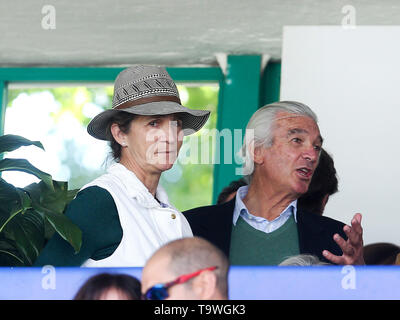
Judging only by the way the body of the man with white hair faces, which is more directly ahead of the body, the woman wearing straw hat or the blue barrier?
the blue barrier

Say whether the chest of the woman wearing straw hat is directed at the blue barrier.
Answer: yes

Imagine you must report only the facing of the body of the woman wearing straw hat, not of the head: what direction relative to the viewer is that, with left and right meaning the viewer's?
facing the viewer and to the right of the viewer

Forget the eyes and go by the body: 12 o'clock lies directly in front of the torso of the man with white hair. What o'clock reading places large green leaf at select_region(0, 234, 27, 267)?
The large green leaf is roughly at 2 o'clock from the man with white hair.

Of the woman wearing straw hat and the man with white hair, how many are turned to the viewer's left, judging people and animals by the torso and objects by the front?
0

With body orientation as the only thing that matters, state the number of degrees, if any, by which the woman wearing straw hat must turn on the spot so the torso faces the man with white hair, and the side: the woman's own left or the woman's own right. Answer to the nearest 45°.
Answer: approximately 90° to the woman's own left

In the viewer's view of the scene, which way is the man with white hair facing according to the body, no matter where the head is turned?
toward the camera

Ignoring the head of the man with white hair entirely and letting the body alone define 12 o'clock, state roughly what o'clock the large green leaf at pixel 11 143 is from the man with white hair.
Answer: The large green leaf is roughly at 2 o'clock from the man with white hair.

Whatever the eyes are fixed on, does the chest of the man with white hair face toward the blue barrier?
yes

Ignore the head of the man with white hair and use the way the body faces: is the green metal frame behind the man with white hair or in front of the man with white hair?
behind
